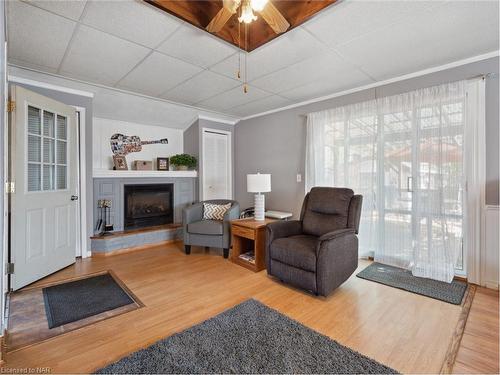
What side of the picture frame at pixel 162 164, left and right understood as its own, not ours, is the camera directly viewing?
front

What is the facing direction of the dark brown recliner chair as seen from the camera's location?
facing the viewer and to the left of the viewer

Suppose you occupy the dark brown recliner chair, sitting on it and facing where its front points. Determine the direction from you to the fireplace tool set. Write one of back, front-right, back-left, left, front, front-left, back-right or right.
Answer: front-right

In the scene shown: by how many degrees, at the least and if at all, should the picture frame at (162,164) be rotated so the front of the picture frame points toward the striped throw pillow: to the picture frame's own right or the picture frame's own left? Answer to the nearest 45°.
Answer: approximately 45° to the picture frame's own left

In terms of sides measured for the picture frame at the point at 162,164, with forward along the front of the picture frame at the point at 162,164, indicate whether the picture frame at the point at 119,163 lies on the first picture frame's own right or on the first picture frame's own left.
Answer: on the first picture frame's own right

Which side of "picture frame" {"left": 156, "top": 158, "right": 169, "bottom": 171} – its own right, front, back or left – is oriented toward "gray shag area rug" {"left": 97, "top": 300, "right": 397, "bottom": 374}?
front

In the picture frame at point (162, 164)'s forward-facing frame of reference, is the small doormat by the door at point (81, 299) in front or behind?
in front

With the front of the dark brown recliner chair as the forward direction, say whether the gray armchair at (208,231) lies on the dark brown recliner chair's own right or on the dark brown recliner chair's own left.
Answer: on the dark brown recliner chair's own right

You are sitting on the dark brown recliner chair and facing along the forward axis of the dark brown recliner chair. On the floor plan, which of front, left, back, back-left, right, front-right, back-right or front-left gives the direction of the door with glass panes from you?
front-right

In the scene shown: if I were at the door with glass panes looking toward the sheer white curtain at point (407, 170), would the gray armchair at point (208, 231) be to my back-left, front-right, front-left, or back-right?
front-left

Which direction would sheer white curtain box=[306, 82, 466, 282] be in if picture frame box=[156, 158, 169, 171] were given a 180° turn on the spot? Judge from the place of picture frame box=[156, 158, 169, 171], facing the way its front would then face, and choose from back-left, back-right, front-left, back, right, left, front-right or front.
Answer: back-right

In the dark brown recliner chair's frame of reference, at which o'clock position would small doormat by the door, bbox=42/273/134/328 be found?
The small doormat by the door is roughly at 1 o'clock from the dark brown recliner chair.

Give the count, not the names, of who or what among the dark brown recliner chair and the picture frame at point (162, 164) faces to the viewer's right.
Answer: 0

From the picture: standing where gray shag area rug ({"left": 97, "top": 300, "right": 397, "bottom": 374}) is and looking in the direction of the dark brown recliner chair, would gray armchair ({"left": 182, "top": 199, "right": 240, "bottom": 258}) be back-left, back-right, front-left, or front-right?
front-left

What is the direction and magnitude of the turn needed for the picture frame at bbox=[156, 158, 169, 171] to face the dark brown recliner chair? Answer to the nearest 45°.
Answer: approximately 45° to its left

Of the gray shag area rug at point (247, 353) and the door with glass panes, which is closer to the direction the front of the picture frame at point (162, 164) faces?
the gray shag area rug

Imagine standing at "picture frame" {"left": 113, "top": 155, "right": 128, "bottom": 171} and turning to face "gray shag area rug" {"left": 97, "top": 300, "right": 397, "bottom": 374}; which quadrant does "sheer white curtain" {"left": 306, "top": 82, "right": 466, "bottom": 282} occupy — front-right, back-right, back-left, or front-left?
front-left
